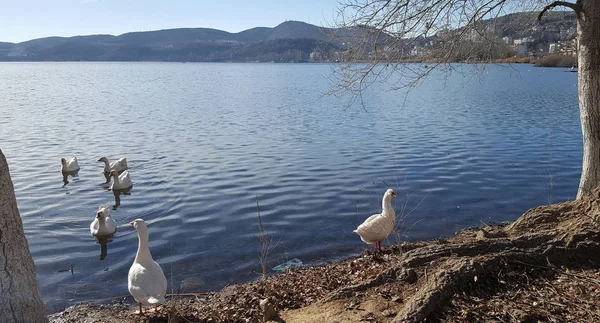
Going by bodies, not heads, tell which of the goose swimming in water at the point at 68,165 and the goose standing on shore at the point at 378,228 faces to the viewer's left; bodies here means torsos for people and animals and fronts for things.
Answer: the goose swimming in water at the point at 68,165

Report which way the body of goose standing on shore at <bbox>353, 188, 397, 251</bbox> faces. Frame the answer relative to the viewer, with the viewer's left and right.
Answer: facing to the right of the viewer

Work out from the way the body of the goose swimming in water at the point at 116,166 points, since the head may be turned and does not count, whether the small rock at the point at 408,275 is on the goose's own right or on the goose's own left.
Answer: on the goose's own left

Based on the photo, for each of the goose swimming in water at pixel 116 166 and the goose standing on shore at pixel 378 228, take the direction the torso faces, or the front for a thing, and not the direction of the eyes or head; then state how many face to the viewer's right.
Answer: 1

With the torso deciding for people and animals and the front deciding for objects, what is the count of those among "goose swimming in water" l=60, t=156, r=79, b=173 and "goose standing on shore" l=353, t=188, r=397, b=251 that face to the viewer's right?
1

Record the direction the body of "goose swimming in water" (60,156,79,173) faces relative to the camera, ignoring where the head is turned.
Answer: to the viewer's left

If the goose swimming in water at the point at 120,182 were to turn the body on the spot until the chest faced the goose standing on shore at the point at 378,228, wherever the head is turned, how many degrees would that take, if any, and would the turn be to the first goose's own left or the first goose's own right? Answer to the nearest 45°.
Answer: approximately 135° to the first goose's own left

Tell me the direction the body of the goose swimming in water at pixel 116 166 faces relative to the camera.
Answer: to the viewer's left

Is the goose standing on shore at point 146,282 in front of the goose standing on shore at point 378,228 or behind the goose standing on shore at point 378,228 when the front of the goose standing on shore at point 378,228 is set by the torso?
behind

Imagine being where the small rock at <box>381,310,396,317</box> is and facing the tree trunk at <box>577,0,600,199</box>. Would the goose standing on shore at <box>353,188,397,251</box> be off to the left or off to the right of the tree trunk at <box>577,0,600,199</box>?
left

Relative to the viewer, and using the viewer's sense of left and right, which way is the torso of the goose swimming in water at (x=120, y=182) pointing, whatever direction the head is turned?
facing to the left of the viewer
